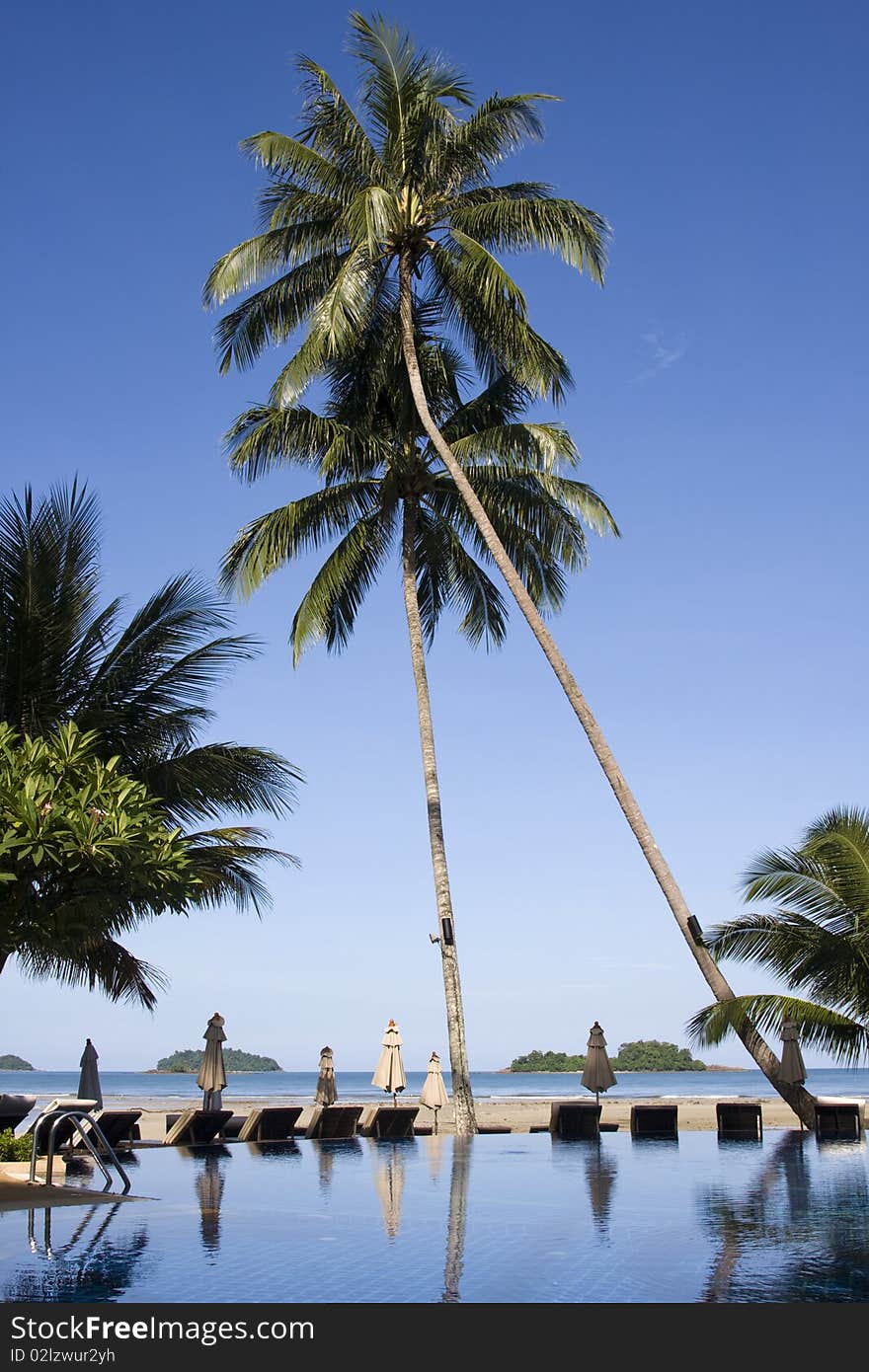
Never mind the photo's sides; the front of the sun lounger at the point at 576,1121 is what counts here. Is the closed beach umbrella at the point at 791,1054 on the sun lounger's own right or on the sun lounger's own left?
on the sun lounger's own right

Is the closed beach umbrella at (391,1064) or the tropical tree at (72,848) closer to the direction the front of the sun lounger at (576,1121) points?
the closed beach umbrella

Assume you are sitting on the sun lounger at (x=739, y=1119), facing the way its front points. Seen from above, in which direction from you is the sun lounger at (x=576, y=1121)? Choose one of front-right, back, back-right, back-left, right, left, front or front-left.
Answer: left

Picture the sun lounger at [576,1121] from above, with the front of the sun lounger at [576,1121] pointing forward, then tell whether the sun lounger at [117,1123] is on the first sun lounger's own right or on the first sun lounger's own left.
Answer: on the first sun lounger's own left

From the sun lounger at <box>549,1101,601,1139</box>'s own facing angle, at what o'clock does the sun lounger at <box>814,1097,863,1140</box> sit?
the sun lounger at <box>814,1097,863,1140</box> is roughly at 3 o'clock from the sun lounger at <box>549,1101,601,1139</box>.

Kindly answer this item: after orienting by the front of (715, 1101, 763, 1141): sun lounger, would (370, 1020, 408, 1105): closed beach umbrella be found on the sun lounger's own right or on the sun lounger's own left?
on the sun lounger's own left

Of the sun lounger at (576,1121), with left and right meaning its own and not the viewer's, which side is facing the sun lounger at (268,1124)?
left

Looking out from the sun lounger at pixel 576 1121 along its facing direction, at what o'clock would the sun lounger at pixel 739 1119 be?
the sun lounger at pixel 739 1119 is roughly at 3 o'clock from the sun lounger at pixel 576 1121.

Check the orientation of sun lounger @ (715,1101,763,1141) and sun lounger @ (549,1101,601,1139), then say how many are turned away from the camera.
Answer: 2

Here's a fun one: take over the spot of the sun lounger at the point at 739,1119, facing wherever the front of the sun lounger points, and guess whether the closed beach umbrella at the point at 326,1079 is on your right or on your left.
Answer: on your left

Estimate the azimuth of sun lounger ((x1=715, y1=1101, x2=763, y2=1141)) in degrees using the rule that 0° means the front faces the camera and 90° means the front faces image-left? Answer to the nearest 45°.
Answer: approximately 180°

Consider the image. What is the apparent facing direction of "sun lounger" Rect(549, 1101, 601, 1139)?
away from the camera

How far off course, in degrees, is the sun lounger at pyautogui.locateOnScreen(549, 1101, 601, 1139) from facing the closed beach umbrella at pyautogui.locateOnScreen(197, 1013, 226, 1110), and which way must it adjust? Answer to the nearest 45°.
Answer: approximately 90° to its left
